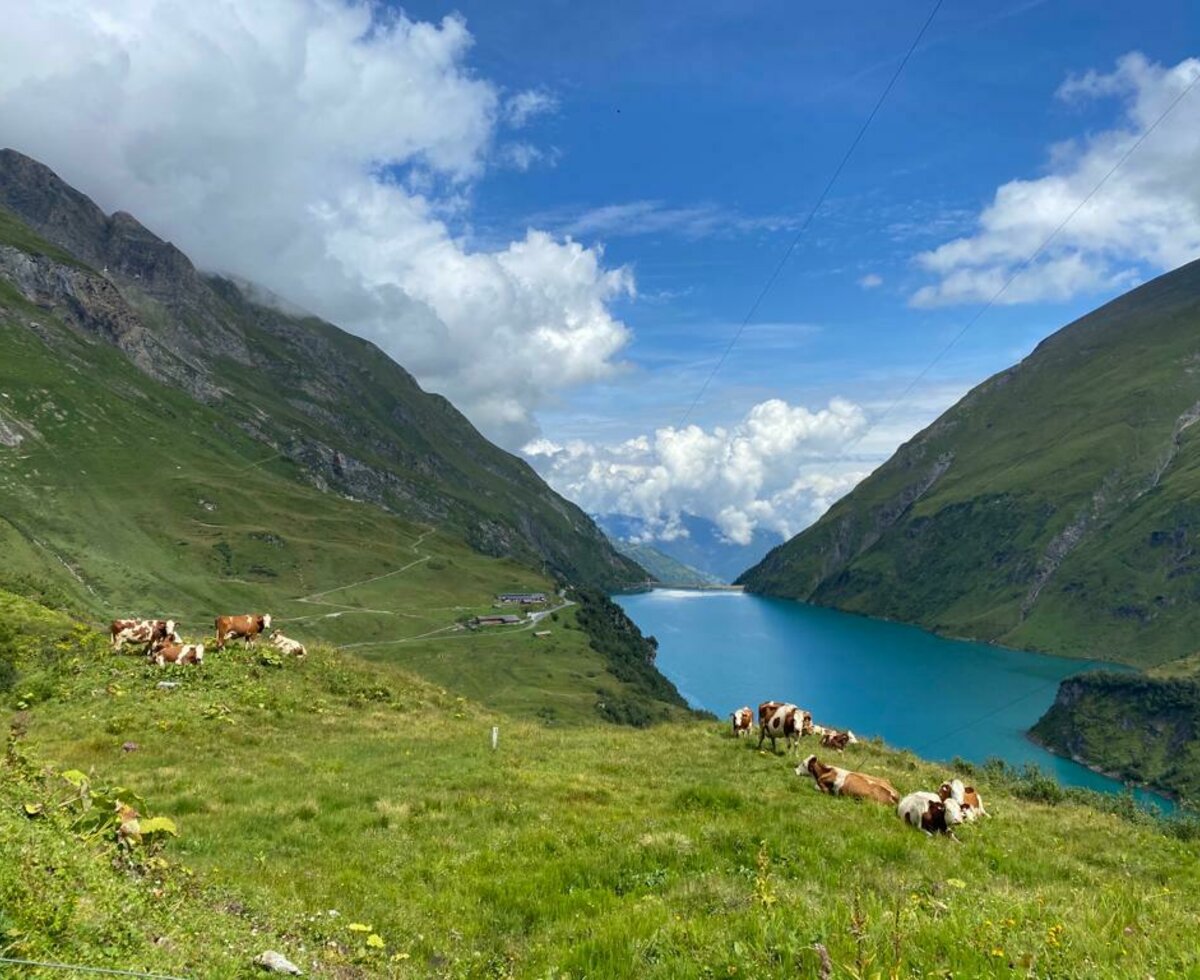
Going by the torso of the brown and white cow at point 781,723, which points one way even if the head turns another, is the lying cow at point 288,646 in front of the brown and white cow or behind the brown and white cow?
behind

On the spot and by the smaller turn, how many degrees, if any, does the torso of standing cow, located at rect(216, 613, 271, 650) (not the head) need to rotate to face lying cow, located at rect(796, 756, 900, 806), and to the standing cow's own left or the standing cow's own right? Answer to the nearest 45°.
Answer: approximately 45° to the standing cow's own right

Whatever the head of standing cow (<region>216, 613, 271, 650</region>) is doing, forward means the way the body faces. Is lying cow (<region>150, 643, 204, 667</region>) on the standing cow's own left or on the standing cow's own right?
on the standing cow's own right

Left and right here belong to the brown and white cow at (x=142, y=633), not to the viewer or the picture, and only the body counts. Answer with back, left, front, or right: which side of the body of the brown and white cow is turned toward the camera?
right

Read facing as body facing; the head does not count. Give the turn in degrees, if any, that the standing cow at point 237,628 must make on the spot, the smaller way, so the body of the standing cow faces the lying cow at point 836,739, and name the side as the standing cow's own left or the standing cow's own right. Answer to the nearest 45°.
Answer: approximately 45° to the standing cow's own right

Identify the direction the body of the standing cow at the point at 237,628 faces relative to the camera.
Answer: to the viewer's right

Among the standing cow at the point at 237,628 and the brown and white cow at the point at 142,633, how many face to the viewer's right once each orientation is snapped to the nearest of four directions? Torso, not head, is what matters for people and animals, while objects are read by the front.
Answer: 2
